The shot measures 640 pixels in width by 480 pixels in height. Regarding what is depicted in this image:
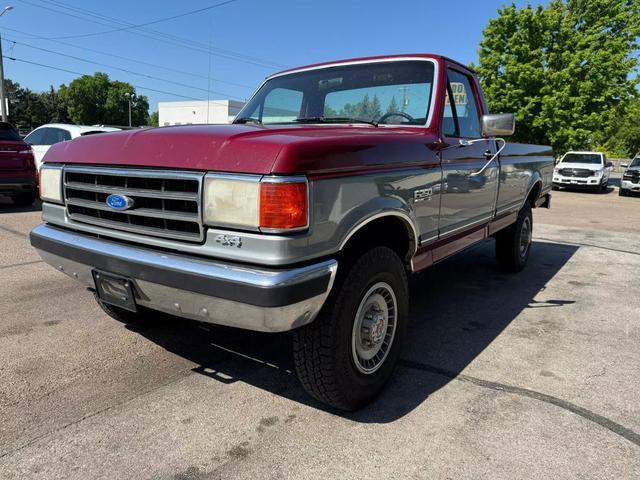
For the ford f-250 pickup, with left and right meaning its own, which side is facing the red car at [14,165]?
right

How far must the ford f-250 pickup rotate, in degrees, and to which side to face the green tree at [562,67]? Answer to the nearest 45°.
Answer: approximately 180°

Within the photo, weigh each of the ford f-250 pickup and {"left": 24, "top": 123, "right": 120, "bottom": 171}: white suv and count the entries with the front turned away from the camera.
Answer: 0

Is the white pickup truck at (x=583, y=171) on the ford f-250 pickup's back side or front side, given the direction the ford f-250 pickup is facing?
on the back side

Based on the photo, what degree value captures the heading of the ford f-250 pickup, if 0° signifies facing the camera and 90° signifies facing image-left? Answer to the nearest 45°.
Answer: approximately 45°

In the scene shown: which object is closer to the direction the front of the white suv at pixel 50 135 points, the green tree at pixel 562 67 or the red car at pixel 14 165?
the red car

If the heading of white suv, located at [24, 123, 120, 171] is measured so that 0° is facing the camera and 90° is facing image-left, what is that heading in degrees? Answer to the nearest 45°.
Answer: approximately 45°
